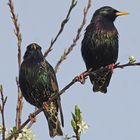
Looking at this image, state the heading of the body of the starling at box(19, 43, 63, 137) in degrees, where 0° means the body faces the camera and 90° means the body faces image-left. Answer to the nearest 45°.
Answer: approximately 45°

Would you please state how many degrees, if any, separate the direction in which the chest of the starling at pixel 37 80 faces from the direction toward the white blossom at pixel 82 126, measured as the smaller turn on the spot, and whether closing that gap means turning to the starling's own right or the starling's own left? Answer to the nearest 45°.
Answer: approximately 45° to the starling's own left

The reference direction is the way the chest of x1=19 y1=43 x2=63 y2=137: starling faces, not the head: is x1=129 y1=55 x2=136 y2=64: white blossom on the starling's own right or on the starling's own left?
on the starling's own left

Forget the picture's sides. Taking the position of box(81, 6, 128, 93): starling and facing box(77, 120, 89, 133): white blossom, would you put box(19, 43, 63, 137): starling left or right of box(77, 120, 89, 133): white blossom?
right
